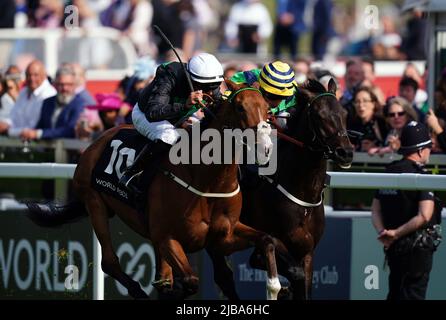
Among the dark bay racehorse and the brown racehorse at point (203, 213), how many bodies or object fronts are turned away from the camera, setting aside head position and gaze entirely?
0

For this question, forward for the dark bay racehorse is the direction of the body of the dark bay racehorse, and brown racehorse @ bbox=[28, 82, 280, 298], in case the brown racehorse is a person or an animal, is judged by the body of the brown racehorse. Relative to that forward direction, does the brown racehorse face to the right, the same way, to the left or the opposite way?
the same way

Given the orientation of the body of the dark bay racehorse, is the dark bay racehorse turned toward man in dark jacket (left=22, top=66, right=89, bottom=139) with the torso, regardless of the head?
no

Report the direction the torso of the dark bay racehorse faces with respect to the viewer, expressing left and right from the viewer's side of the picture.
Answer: facing the viewer and to the right of the viewer

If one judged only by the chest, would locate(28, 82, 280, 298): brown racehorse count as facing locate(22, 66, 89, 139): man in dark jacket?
no

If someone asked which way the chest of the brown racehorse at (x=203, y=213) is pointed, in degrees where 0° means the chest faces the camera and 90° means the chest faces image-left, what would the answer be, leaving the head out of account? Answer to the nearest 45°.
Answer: approximately 315°
